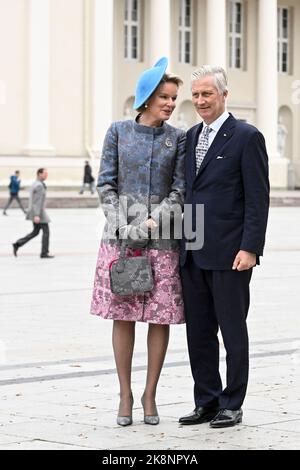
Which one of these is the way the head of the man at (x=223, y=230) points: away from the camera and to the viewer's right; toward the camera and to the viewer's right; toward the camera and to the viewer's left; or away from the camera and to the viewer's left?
toward the camera and to the viewer's left

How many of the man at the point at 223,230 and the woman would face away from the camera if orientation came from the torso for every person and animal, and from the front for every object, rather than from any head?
0

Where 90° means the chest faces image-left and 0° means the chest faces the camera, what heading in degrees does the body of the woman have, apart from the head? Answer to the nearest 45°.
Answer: approximately 0°

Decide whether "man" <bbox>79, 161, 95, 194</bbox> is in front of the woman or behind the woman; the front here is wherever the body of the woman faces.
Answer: behind

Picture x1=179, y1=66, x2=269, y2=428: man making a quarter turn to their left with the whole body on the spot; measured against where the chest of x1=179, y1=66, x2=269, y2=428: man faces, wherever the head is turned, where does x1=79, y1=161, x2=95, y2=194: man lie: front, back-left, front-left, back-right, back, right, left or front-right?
back-left

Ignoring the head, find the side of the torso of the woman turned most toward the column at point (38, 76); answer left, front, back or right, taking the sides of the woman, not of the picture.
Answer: back

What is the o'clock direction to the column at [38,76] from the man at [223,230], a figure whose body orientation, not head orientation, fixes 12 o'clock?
The column is roughly at 4 o'clock from the man.
